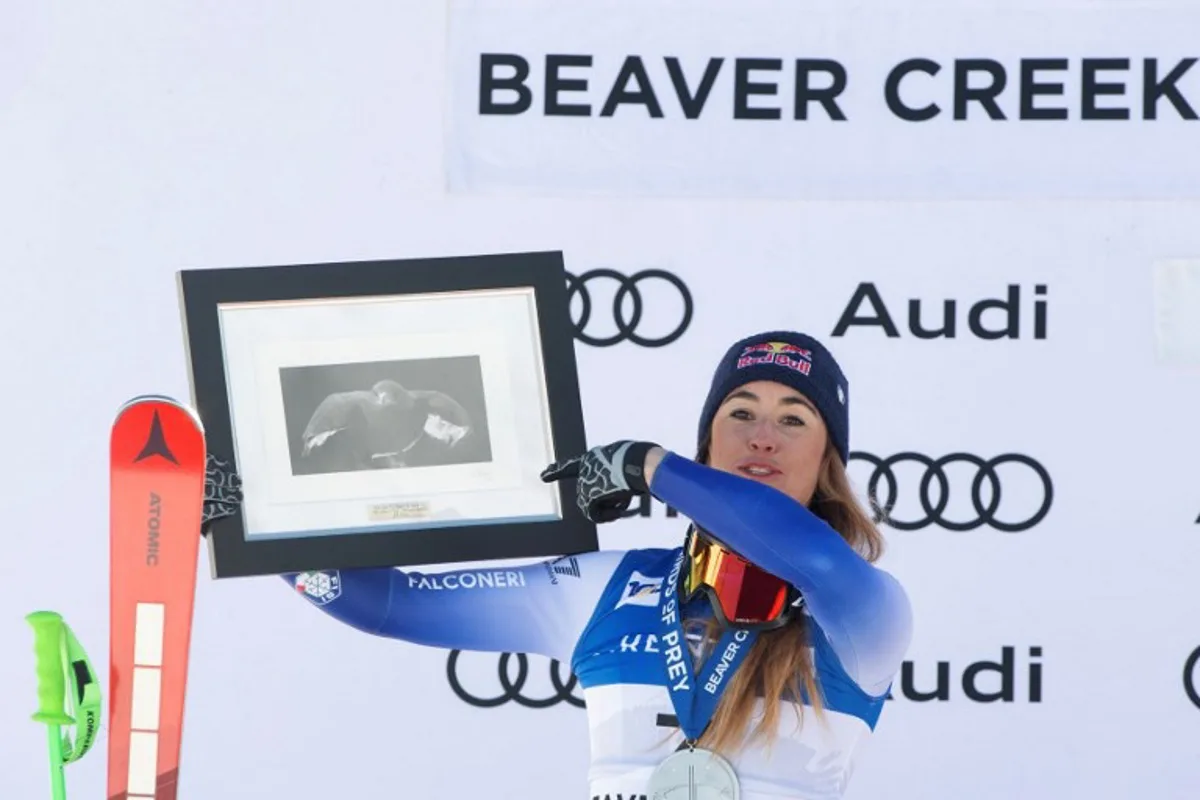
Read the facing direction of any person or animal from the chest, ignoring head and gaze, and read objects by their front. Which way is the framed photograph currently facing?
toward the camera
